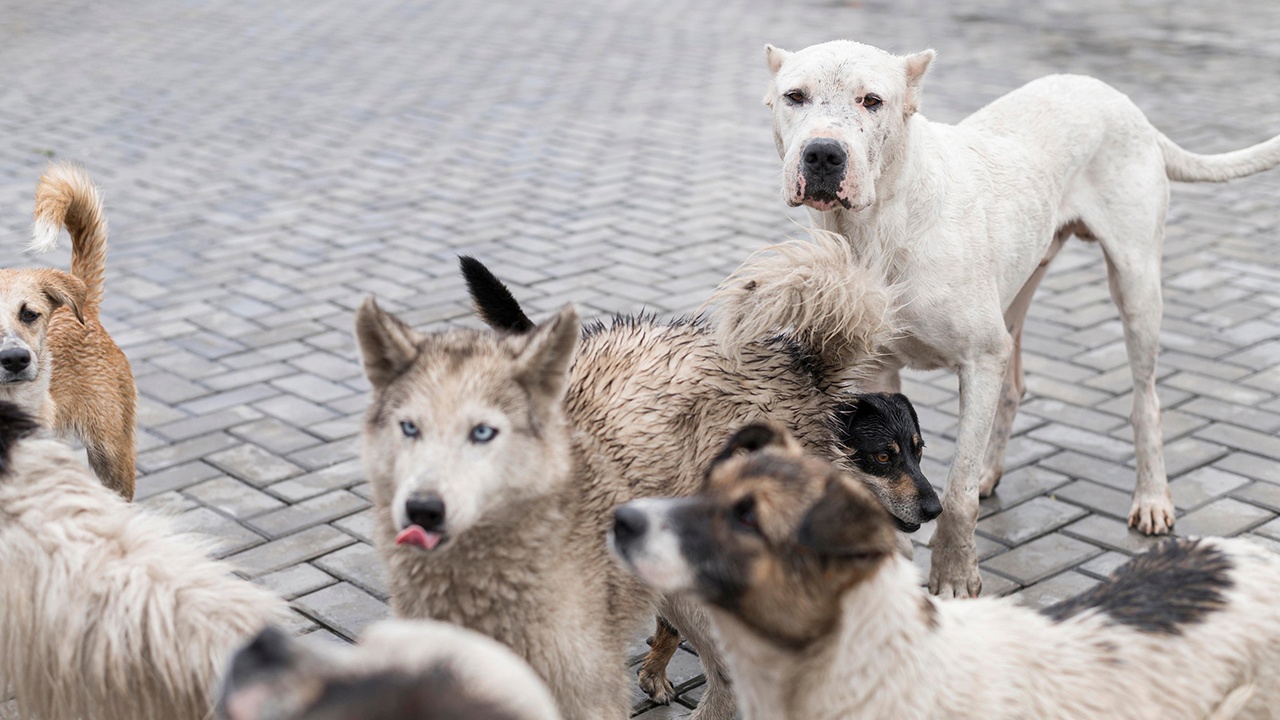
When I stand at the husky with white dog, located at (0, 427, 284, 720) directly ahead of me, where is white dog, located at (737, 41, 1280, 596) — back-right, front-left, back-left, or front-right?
back-right

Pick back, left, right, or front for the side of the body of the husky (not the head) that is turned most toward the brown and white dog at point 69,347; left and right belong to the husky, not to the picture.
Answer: right

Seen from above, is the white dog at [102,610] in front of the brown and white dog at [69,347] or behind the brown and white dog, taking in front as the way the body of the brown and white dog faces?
in front

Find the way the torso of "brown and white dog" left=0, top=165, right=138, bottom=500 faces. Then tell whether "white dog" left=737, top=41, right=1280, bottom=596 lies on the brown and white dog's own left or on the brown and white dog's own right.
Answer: on the brown and white dog's own left

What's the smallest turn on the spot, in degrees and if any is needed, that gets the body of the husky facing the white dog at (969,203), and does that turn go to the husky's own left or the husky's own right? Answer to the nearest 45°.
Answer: approximately 180°

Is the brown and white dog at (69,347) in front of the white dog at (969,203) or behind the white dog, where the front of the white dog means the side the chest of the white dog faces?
in front

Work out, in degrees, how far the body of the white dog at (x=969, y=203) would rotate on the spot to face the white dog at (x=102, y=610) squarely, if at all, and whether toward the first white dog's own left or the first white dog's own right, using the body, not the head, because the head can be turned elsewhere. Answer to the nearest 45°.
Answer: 0° — it already faces it
